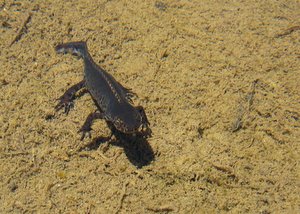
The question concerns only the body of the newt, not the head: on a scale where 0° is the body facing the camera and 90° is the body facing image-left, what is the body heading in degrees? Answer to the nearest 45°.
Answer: approximately 315°
